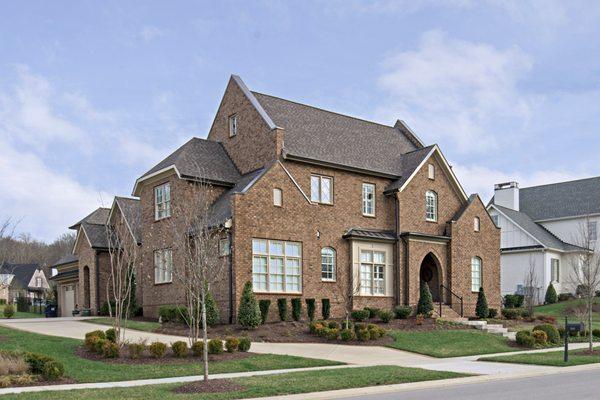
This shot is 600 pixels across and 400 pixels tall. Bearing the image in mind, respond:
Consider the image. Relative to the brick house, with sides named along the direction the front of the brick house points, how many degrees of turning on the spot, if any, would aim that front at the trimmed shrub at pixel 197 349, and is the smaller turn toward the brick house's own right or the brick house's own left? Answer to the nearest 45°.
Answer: approximately 45° to the brick house's own right

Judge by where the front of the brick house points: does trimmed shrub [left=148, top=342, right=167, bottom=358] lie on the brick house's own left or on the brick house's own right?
on the brick house's own right

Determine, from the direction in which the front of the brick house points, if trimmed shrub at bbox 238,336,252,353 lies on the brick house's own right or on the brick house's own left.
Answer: on the brick house's own right

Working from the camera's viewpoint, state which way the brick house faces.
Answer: facing the viewer and to the right of the viewer

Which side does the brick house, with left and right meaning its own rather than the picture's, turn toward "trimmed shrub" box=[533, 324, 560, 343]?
front
